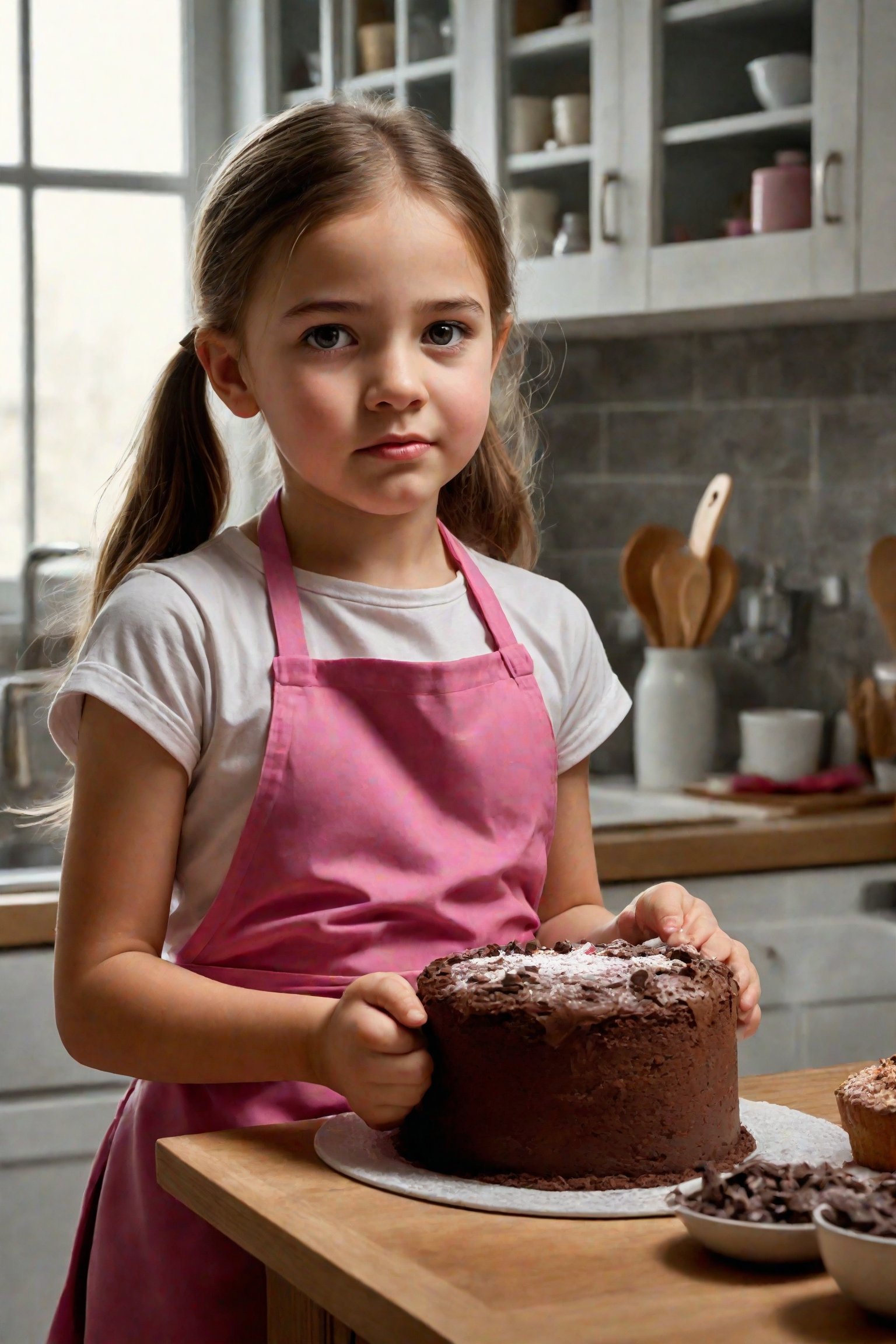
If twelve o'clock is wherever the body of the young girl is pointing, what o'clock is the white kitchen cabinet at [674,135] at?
The white kitchen cabinet is roughly at 8 o'clock from the young girl.

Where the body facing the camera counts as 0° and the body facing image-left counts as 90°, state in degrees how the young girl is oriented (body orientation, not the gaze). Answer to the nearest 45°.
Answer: approximately 315°

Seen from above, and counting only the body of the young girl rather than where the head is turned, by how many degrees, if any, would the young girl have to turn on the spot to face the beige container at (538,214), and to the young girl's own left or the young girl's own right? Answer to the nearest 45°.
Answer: approximately 135° to the young girl's own left

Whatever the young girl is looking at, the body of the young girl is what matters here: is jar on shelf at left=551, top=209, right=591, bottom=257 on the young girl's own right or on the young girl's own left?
on the young girl's own left

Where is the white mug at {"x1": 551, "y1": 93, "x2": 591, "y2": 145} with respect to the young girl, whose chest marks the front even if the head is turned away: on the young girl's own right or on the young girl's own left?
on the young girl's own left
